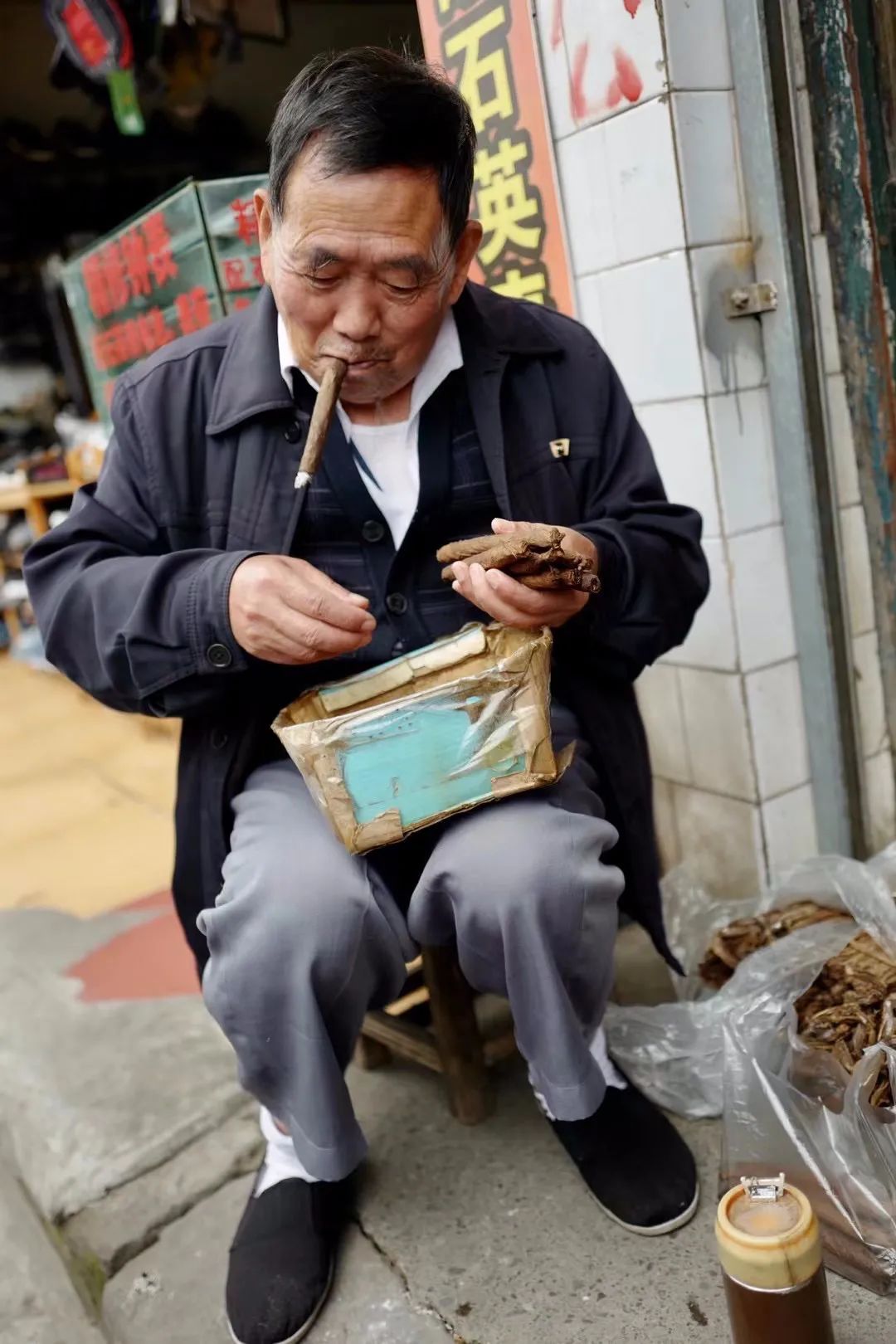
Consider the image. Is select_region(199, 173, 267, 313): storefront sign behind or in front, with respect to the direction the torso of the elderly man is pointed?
behind

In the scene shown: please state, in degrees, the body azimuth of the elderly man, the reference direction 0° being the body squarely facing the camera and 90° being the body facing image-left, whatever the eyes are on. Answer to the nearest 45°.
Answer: approximately 0°

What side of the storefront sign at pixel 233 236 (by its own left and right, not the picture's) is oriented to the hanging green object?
back

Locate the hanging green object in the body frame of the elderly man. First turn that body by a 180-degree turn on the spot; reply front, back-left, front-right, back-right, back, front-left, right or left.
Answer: front

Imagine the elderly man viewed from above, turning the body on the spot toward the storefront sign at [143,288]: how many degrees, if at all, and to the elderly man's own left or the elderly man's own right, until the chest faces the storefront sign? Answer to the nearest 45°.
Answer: approximately 180°
